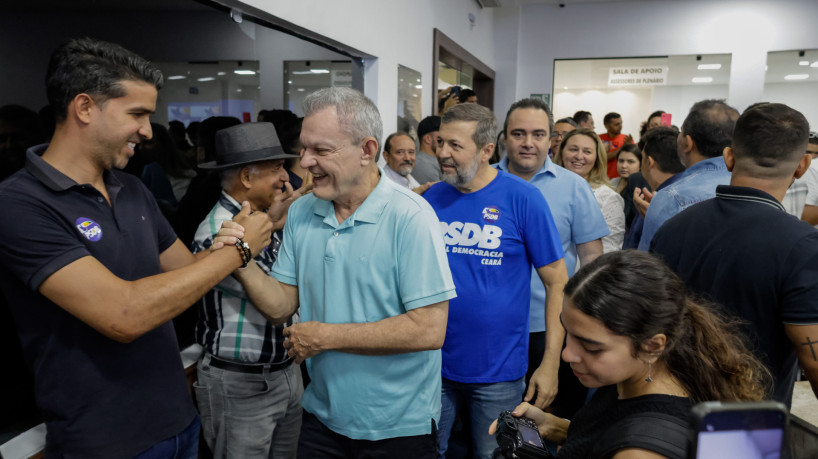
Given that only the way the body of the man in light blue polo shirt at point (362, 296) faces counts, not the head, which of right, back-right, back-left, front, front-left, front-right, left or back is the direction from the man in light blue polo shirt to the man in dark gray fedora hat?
right

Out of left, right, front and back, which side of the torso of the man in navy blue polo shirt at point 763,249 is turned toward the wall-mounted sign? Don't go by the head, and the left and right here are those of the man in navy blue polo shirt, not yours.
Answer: front

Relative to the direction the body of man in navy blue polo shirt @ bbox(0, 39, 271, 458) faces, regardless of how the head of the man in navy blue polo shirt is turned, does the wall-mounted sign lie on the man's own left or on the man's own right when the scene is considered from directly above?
on the man's own left

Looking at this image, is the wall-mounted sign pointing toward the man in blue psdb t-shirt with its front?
yes

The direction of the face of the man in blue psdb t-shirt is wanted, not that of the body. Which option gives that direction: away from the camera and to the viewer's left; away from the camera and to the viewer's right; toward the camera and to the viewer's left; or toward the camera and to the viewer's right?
toward the camera and to the viewer's left

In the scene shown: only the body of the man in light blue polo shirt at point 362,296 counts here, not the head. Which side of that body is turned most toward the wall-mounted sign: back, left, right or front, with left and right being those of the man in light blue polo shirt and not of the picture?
back

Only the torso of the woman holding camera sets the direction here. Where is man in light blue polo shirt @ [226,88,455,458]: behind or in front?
in front

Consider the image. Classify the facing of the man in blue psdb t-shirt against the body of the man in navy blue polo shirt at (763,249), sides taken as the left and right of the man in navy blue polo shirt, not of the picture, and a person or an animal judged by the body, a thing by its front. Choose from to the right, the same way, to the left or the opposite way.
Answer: the opposite way

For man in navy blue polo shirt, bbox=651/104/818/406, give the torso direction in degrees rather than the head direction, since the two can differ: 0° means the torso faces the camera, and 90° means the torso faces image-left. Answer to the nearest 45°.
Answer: approximately 180°

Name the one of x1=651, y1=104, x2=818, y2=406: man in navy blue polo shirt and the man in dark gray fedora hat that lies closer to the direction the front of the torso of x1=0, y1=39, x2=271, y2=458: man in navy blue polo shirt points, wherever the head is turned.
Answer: the man in navy blue polo shirt

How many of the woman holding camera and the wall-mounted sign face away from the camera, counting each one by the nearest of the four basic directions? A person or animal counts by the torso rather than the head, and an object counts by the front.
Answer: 0

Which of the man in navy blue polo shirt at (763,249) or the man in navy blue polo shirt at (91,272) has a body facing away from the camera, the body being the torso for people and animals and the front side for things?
the man in navy blue polo shirt at (763,249)

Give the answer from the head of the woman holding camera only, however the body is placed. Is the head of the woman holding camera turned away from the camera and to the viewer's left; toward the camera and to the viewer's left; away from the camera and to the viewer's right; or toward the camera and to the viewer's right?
toward the camera and to the viewer's left

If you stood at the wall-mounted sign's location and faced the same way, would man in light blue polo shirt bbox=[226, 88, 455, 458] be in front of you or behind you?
in front

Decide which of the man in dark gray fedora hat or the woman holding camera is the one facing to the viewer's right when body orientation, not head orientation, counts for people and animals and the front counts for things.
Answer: the man in dark gray fedora hat

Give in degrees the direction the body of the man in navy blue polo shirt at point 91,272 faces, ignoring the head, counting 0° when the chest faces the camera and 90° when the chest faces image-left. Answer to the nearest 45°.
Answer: approximately 315°

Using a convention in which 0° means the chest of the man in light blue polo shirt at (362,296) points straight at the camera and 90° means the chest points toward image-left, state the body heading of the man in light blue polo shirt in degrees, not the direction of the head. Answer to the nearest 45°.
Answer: approximately 45°
